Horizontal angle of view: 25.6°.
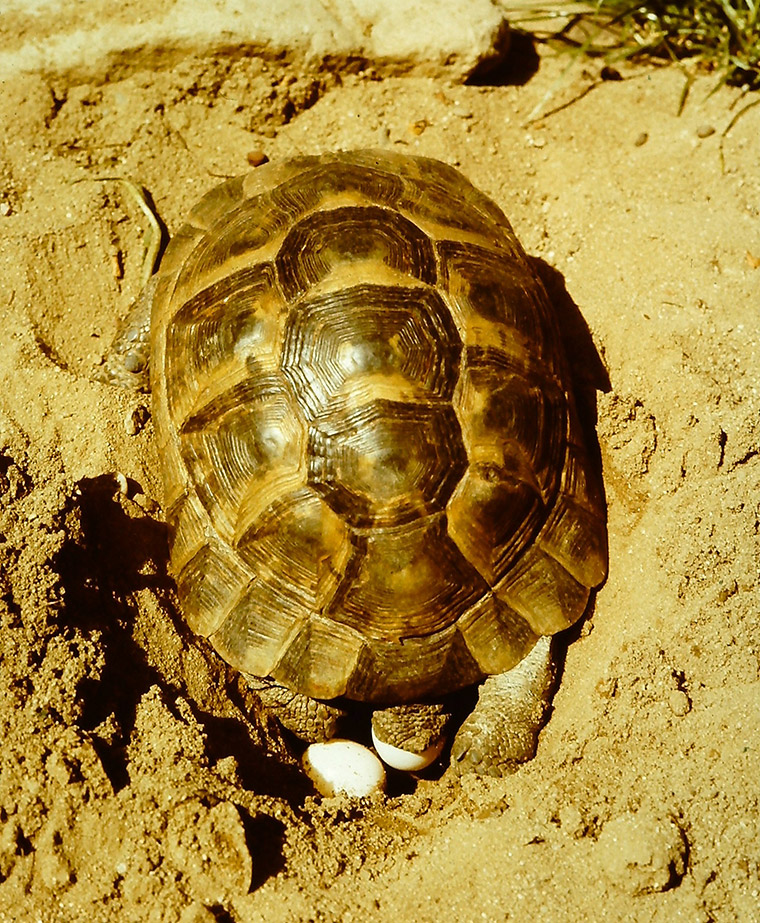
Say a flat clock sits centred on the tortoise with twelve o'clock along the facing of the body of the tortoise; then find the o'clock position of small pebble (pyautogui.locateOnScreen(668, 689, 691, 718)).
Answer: The small pebble is roughly at 4 o'clock from the tortoise.

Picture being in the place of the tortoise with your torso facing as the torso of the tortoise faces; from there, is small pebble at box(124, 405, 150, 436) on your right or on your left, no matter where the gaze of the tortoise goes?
on your left

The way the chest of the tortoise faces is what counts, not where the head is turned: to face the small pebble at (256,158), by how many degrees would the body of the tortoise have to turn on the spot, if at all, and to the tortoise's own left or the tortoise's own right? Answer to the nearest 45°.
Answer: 0° — it already faces it

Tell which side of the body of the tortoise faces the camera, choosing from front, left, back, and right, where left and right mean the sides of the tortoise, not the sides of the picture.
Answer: back

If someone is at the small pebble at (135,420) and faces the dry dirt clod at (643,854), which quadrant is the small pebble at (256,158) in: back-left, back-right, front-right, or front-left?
back-left
